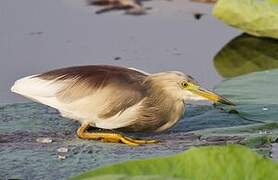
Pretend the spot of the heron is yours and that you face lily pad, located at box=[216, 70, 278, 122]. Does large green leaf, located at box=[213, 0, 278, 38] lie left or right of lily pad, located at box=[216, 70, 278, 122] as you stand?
left

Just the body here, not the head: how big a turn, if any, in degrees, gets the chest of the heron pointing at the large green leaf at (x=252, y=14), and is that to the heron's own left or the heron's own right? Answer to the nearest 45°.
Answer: approximately 45° to the heron's own left

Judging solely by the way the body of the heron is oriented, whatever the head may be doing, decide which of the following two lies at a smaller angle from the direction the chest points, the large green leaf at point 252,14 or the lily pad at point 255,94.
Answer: the lily pad

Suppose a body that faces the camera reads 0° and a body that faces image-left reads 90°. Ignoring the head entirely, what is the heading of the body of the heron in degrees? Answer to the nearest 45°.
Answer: approximately 270°
